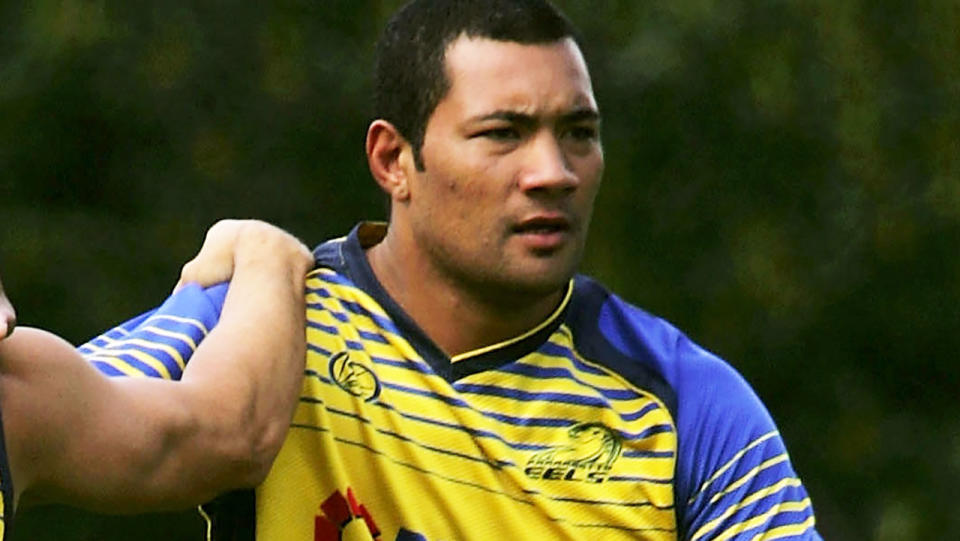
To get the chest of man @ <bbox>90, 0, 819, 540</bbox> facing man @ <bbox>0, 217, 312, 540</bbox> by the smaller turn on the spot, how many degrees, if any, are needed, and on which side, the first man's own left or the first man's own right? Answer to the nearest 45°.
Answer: approximately 45° to the first man's own right

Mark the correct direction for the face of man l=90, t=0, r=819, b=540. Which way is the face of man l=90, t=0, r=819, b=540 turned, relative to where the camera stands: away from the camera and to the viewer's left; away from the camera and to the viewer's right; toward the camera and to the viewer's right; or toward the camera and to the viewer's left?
toward the camera and to the viewer's right

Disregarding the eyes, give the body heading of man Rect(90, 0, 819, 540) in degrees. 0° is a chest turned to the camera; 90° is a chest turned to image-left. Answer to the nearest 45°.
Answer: approximately 0°
